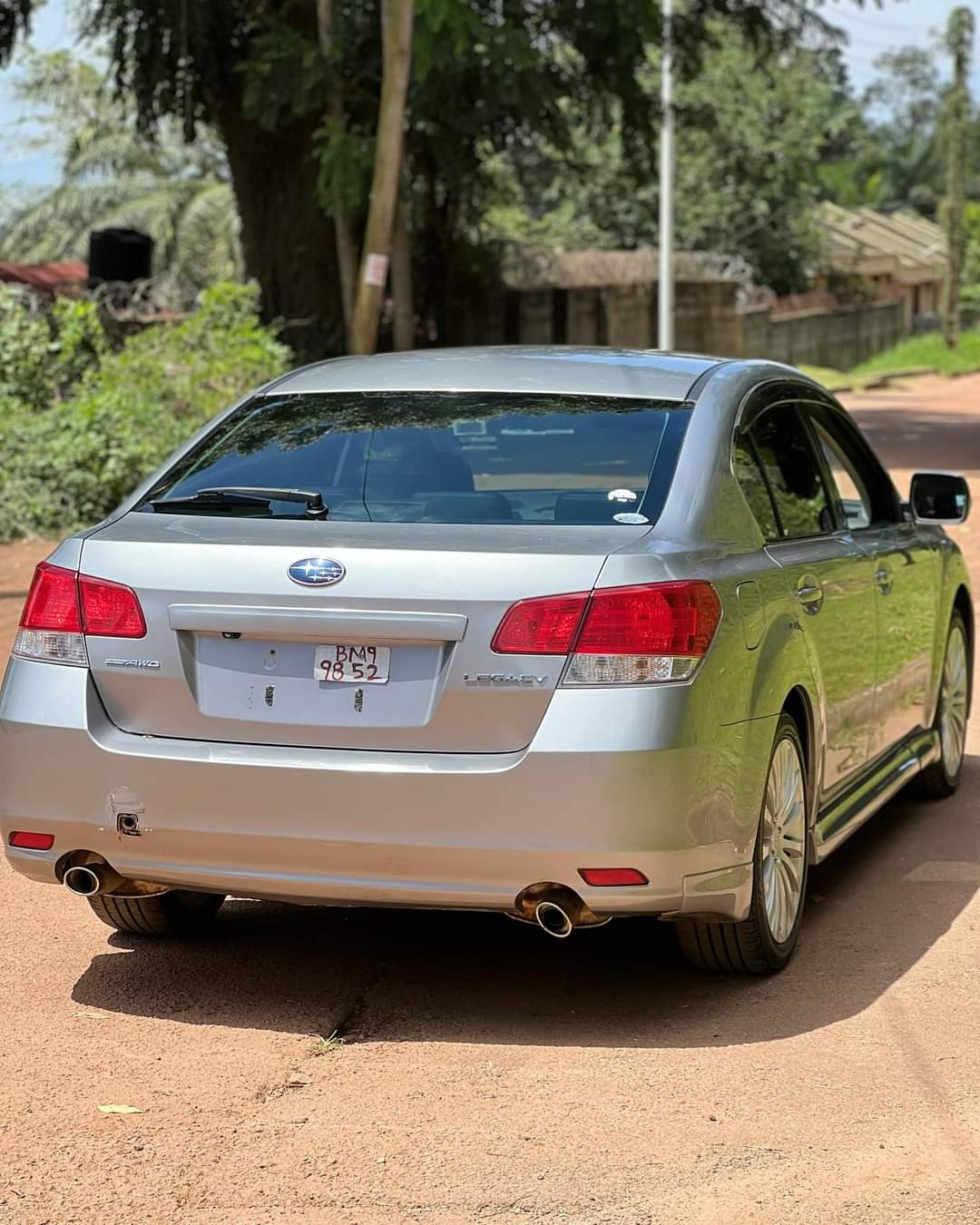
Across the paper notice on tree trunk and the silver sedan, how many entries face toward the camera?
1

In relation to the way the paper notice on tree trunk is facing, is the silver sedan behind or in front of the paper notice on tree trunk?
in front

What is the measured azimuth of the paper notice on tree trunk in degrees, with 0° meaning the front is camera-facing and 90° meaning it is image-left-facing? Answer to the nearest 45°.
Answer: approximately 0°

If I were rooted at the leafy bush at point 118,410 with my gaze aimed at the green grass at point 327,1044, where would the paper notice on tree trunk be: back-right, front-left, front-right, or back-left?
back-left

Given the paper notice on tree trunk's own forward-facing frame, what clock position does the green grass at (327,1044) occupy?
The green grass is roughly at 12 o'clock from the paper notice on tree trunk.

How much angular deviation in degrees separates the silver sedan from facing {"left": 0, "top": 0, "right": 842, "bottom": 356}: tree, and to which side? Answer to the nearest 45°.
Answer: approximately 45° to its left

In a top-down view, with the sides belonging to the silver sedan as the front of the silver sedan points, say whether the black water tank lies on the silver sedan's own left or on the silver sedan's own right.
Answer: on the silver sedan's own left

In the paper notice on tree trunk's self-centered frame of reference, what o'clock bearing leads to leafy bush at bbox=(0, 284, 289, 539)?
The leafy bush is roughly at 1 o'clock from the paper notice on tree trunk.

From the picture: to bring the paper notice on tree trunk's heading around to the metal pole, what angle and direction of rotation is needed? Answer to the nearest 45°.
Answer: approximately 135° to its left

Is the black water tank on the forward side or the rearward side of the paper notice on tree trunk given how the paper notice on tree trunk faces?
on the rearward side

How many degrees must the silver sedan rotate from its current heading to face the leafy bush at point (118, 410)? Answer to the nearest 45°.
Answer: approximately 45° to its left

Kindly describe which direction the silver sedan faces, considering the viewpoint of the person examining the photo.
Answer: facing away from the viewer and to the right of the viewer

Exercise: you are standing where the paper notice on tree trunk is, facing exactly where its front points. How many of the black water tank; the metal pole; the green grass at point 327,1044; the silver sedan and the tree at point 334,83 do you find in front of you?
2
